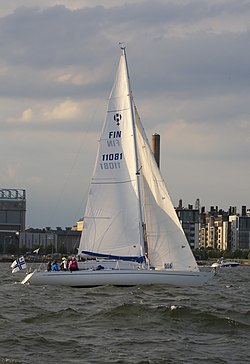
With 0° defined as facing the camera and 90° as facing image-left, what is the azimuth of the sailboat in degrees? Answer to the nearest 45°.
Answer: approximately 270°
